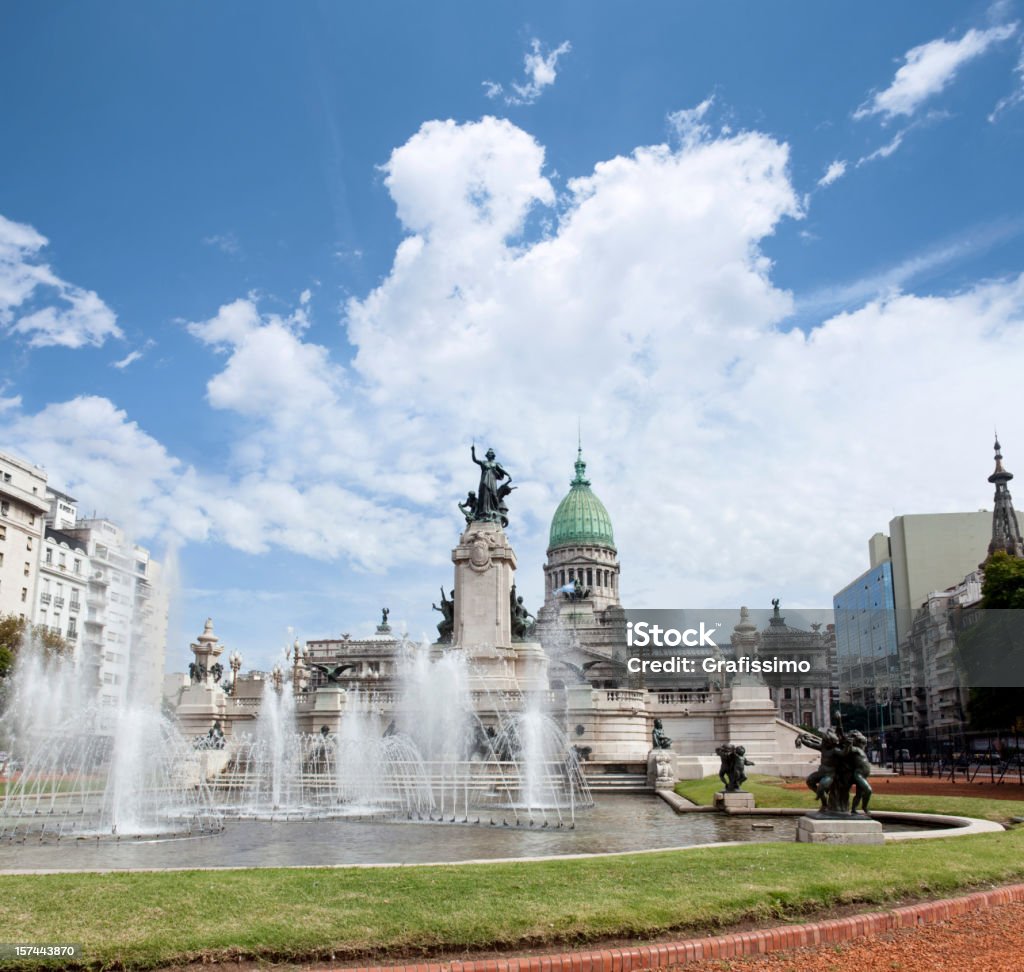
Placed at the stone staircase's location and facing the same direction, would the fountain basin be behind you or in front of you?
in front

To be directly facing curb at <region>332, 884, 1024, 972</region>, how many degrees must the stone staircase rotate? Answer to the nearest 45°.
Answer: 0° — it already faces it

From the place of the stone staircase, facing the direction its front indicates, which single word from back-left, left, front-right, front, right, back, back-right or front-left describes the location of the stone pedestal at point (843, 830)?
front

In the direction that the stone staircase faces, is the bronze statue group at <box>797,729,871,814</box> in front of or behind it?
in front

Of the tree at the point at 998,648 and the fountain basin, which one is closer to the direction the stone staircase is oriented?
the fountain basin

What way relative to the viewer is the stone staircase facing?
toward the camera

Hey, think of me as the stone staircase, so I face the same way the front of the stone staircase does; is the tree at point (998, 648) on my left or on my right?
on my left
